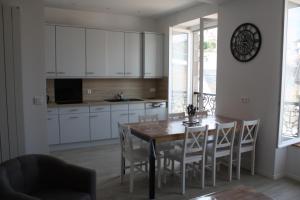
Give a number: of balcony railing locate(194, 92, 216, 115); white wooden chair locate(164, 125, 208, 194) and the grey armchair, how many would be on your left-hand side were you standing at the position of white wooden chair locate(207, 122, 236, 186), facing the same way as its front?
2

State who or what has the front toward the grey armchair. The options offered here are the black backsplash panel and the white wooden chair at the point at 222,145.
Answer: the black backsplash panel

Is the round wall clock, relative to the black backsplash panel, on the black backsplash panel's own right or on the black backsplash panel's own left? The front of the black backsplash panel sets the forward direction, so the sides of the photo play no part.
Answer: on the black backsplash panel's own left

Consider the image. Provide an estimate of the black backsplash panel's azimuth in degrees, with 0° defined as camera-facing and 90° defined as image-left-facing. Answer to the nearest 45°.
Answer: approximately 0°

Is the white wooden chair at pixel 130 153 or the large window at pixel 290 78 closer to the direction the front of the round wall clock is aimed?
the white wooden chair

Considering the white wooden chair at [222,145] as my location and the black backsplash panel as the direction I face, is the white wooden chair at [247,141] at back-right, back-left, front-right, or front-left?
back-right

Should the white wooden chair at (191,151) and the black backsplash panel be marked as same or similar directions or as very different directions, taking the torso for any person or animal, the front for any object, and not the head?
very different directions
